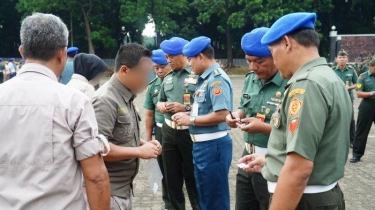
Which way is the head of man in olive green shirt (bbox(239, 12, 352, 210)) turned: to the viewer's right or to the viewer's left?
to the viewer's left

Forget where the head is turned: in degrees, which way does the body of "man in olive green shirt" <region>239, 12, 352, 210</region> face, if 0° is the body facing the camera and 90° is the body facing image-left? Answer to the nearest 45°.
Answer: approximately 90°

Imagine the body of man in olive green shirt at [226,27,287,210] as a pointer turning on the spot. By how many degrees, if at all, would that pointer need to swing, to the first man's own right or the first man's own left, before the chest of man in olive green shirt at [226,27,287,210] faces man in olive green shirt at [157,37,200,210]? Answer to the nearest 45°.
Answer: approximately 90° to the first man's own right

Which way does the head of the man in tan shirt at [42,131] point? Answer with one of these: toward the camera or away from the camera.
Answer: away from the camera

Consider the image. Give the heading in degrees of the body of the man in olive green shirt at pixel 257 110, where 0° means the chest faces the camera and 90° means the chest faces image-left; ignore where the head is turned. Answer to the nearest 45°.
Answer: approximately 45°

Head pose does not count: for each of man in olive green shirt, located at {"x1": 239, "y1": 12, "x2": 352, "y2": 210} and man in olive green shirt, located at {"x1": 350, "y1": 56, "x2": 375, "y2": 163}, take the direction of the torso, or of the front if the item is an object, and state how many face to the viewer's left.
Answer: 1

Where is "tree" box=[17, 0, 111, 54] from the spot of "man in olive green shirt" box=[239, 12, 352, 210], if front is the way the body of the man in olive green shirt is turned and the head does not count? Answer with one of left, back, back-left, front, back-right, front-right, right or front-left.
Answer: front-right

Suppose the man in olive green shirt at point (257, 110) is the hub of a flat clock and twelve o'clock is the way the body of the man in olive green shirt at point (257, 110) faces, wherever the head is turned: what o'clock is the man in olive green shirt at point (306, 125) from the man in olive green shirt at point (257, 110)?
the man in olive green shirt at point (306, 125) is roughly at 10 o'clock from the man in olive green shirt at point (257, 110).

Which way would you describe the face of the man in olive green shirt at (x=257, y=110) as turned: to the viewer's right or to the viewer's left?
to the viewer's left

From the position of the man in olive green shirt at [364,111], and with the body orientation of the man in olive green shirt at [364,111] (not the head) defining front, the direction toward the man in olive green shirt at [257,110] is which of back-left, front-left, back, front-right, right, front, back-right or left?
front-right

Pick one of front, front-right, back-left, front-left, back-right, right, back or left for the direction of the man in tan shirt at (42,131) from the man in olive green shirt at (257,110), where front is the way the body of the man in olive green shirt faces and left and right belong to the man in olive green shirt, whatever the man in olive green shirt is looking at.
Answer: front

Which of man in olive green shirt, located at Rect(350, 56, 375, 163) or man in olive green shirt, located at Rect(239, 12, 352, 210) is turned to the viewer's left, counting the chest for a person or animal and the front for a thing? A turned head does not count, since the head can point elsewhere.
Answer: man in olive green shirt, located at Rect(239, 12, 352, 210)
